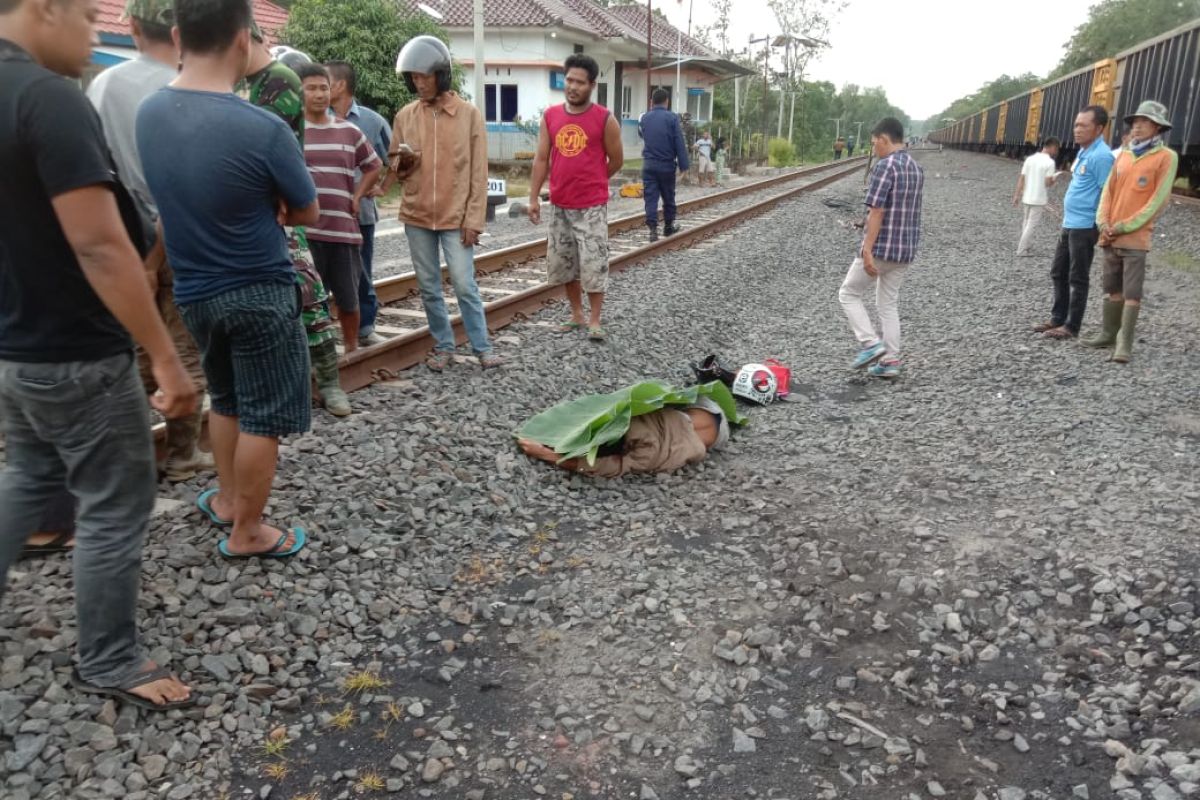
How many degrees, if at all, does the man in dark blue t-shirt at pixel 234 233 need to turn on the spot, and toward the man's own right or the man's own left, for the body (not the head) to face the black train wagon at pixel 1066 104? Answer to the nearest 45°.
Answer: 0° — they already face it

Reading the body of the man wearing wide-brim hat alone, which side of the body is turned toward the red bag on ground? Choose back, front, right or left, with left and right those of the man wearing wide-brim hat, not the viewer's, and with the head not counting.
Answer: front

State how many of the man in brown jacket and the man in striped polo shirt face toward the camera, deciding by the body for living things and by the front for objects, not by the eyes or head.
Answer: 2

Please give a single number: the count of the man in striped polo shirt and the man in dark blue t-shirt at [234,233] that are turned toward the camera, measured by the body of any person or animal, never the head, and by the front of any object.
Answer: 1

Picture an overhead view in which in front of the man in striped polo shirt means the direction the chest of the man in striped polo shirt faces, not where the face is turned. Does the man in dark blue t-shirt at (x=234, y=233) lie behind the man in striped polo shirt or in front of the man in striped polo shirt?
in front

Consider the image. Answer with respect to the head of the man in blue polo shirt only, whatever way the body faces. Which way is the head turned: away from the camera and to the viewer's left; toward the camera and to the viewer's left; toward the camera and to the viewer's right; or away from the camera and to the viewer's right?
toward the camera and to the viewer's left

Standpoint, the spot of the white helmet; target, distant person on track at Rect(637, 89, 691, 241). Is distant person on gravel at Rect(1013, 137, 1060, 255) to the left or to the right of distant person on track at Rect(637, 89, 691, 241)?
right

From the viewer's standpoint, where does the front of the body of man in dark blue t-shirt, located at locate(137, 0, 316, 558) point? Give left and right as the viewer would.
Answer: facing away from the viewer and to the right of the viewer

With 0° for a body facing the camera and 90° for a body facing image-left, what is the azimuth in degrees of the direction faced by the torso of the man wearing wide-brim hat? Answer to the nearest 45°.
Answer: approximately 45°

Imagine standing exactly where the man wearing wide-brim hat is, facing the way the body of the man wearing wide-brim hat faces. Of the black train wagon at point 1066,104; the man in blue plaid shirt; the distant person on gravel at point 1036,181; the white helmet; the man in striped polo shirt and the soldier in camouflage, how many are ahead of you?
4

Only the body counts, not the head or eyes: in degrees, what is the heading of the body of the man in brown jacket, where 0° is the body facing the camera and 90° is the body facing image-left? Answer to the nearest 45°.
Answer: approximately 0°
